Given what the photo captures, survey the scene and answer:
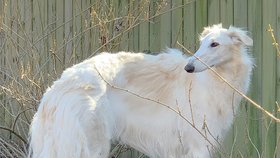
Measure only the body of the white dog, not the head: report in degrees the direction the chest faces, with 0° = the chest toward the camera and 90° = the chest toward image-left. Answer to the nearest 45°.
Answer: approximately 270°

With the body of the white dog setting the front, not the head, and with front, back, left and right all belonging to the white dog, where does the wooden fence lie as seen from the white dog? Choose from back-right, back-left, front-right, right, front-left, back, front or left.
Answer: left
